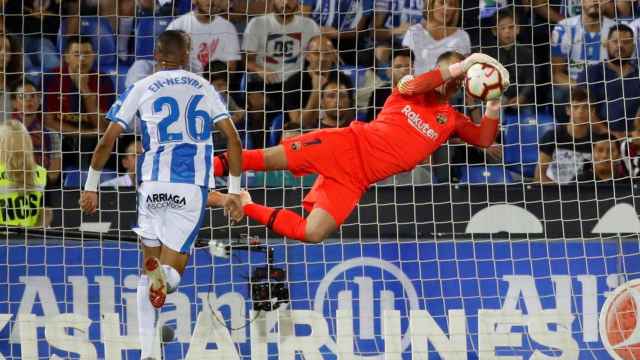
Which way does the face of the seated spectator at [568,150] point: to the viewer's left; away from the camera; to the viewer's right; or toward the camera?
toward the camera

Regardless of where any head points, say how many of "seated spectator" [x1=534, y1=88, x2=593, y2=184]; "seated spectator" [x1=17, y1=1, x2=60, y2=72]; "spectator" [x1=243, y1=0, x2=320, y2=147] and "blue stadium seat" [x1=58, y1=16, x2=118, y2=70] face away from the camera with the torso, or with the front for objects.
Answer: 0

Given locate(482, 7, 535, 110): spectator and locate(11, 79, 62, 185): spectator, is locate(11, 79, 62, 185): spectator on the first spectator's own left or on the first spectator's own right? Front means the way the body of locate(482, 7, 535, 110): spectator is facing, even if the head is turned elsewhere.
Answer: on the first spectator's own right

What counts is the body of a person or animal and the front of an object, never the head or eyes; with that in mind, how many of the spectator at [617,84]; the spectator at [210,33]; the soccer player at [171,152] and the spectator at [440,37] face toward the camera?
3

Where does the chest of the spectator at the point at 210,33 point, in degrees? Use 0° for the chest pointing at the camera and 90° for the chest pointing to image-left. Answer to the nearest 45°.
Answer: approximately 0°

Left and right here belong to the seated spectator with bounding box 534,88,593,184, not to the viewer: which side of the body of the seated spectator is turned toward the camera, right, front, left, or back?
front

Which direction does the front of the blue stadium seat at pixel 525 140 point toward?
toward the camera

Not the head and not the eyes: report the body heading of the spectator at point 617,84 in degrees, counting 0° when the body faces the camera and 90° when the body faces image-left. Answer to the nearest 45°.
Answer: approximately 0°

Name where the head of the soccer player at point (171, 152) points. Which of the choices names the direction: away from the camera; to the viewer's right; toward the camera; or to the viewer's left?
away from the camera

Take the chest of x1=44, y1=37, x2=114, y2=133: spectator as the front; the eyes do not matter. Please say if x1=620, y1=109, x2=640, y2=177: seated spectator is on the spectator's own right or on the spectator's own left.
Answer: on the spectator's own left

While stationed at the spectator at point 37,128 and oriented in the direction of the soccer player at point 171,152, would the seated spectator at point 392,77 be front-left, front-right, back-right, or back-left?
front-left

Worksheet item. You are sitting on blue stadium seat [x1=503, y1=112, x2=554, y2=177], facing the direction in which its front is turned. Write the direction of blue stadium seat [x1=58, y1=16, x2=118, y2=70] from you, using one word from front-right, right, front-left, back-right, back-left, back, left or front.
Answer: right
